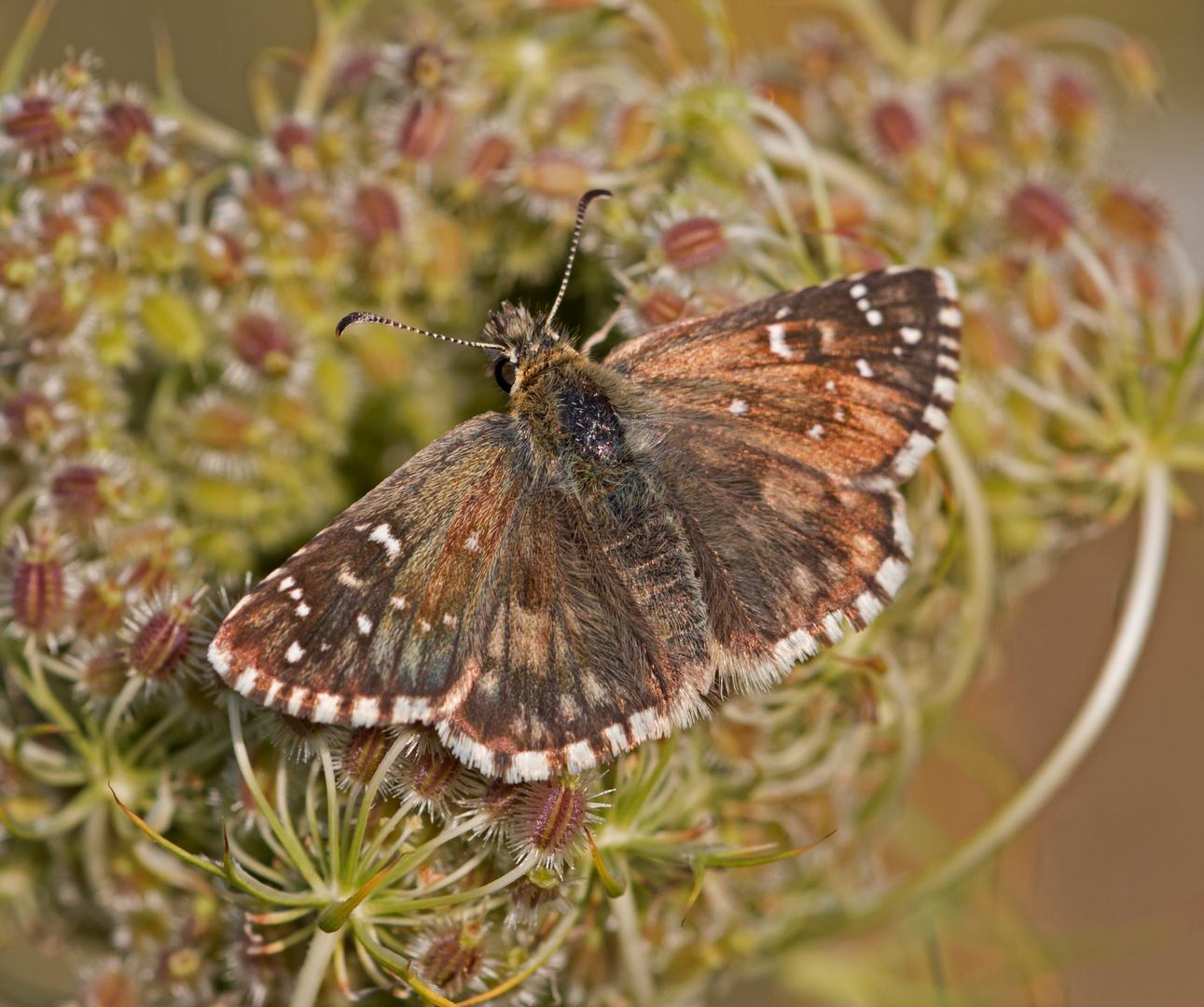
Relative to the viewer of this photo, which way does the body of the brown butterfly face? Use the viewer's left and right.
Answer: facing away from the viewer and to the left of the viewer

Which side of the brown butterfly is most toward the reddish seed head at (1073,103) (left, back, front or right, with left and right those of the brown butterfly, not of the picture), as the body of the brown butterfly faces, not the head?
right
